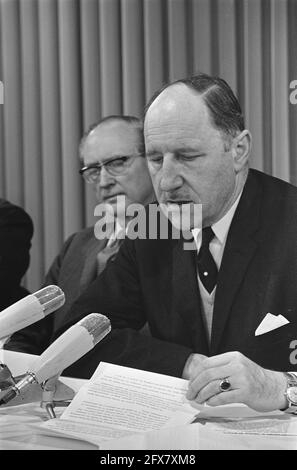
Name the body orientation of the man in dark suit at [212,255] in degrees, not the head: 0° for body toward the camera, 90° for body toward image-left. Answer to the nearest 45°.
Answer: approximately 45°

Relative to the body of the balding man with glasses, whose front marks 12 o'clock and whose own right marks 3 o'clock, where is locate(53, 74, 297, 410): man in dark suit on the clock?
The man in dark suit is roughly at 10 o'clock from the balding man with glasses.
